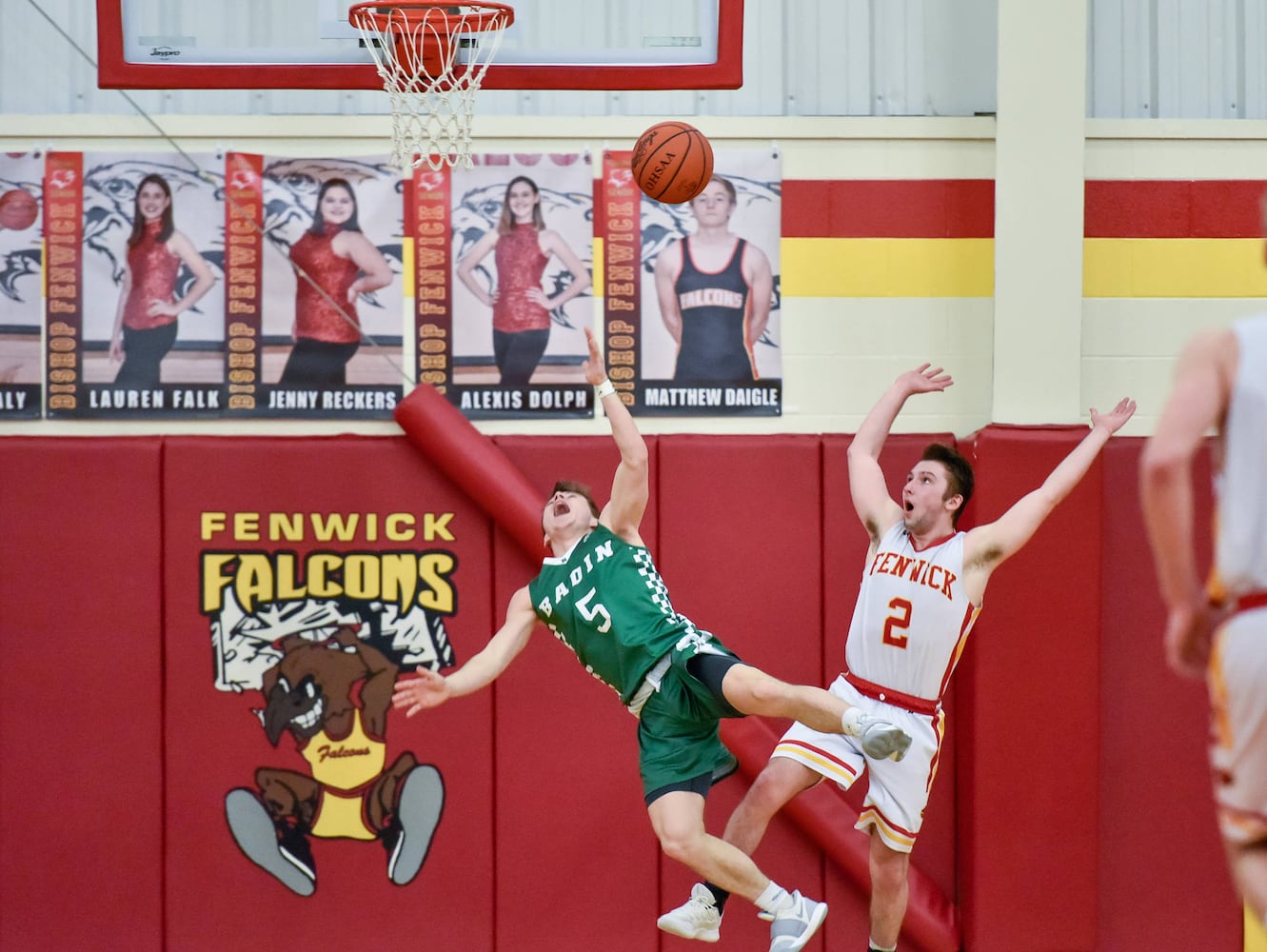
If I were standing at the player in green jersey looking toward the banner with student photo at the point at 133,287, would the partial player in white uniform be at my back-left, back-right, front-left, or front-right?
back-left

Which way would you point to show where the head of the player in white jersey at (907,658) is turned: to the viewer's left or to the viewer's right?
to the viewer's left

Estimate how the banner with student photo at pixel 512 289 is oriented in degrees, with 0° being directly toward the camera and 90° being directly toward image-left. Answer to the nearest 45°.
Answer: approximately 0°

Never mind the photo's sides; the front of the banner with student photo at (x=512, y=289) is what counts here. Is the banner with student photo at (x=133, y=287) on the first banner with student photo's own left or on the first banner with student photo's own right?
on the first banner with student photo's own right

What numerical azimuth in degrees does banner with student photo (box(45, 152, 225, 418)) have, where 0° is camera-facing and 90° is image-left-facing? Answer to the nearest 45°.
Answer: approximately 0°

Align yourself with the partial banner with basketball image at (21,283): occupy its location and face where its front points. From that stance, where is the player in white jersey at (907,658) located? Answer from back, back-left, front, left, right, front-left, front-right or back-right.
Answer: front-left

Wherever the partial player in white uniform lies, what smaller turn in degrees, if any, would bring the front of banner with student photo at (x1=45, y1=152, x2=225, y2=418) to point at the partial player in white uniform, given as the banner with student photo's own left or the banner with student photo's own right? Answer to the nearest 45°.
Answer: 0° — it already faces them

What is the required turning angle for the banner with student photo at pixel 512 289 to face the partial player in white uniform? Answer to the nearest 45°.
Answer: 0° — it already faces them
